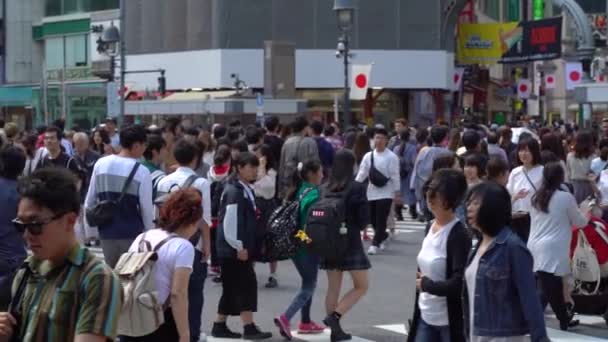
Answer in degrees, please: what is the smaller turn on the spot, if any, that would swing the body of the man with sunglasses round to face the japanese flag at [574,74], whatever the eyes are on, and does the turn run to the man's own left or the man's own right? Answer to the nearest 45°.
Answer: approximately 180°

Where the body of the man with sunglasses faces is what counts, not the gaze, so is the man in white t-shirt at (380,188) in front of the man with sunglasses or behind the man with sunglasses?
behind

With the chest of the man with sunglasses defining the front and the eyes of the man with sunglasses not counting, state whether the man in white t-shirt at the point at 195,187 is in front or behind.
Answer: behind

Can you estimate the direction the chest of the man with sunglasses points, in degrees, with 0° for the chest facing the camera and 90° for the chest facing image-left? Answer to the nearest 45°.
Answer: approximately 45°

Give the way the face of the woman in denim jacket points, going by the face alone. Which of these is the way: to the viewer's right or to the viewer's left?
to the viewer's left

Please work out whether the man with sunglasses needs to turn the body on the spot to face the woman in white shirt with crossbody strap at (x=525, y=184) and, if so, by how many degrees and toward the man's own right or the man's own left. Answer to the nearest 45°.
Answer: approximately 180°
